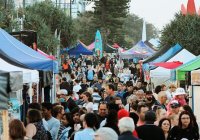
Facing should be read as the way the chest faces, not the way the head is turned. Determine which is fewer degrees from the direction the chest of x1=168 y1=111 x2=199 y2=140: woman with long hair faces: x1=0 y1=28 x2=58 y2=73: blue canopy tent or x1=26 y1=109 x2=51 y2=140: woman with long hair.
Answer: the woman with long hair

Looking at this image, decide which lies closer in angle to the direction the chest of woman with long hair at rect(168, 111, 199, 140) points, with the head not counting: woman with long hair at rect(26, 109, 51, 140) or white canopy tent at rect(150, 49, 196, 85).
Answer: the woman with long hair

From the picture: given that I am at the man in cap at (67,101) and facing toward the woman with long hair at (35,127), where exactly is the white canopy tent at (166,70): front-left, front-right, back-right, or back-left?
back-left

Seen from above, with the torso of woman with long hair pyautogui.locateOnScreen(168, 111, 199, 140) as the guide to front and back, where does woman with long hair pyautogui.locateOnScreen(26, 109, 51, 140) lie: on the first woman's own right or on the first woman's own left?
on the first woman's own right

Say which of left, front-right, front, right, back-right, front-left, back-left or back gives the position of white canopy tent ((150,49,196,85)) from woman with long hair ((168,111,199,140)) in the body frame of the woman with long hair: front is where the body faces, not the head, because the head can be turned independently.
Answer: back

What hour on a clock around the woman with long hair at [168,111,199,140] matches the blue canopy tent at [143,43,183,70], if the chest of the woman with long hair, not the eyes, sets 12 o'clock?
The blue canopy tent is roughly at 6 o'clock from the woman with long hair.

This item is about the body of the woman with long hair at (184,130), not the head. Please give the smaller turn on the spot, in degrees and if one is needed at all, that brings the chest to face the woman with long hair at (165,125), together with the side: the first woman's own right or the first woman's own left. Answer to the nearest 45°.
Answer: approximately 90° to the first woman's own right

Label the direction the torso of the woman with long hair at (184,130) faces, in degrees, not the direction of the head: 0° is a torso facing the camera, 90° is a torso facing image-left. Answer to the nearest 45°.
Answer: approximately 0°

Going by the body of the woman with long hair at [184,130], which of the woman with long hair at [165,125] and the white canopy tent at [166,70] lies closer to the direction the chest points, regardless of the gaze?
the woman with long hair
